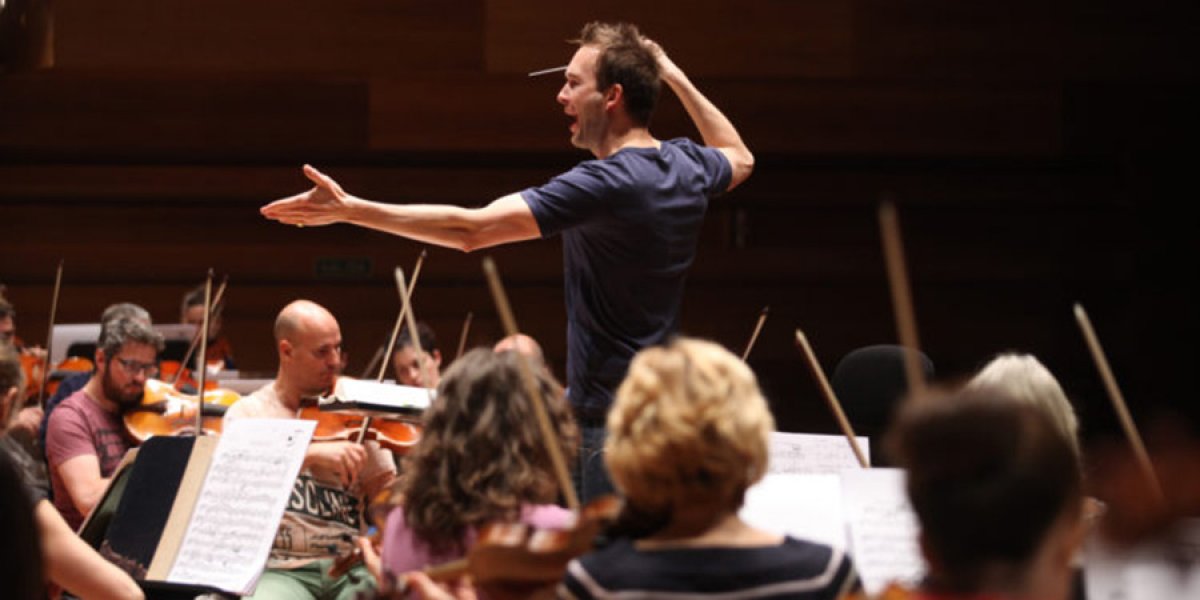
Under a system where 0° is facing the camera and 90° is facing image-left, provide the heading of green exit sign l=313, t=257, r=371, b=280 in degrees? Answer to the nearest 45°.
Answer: approximately 0°

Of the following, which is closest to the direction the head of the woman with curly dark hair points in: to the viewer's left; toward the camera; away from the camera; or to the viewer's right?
away from the camera

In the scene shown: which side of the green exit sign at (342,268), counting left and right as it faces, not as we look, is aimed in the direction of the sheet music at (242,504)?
front

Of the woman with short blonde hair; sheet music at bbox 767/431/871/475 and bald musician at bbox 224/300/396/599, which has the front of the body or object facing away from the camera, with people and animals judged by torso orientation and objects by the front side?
the woman with short blonde hair

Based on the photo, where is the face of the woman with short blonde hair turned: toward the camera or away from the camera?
away from the camera

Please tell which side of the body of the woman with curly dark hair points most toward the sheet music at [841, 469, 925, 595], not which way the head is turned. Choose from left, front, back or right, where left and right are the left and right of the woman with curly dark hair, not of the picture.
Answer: right

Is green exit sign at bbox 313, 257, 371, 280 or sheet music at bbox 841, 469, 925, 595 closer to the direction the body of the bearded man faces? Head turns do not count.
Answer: the sheet music

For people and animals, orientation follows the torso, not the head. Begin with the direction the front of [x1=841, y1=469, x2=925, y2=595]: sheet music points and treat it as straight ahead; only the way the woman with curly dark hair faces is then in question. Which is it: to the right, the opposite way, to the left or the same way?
the opposite way

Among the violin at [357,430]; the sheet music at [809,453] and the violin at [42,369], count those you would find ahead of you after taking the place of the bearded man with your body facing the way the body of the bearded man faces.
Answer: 2

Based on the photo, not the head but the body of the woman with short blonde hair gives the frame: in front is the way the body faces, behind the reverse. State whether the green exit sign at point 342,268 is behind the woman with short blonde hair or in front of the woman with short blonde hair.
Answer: in front

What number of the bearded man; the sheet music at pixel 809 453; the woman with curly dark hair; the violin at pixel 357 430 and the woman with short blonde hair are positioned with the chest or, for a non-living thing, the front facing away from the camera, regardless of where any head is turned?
2

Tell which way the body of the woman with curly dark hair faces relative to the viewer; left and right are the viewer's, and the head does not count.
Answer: facing away from the viewer

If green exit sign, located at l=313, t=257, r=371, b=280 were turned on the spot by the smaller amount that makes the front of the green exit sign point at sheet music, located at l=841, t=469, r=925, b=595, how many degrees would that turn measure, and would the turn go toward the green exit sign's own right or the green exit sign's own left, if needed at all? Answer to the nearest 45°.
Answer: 0° — it already faces it
